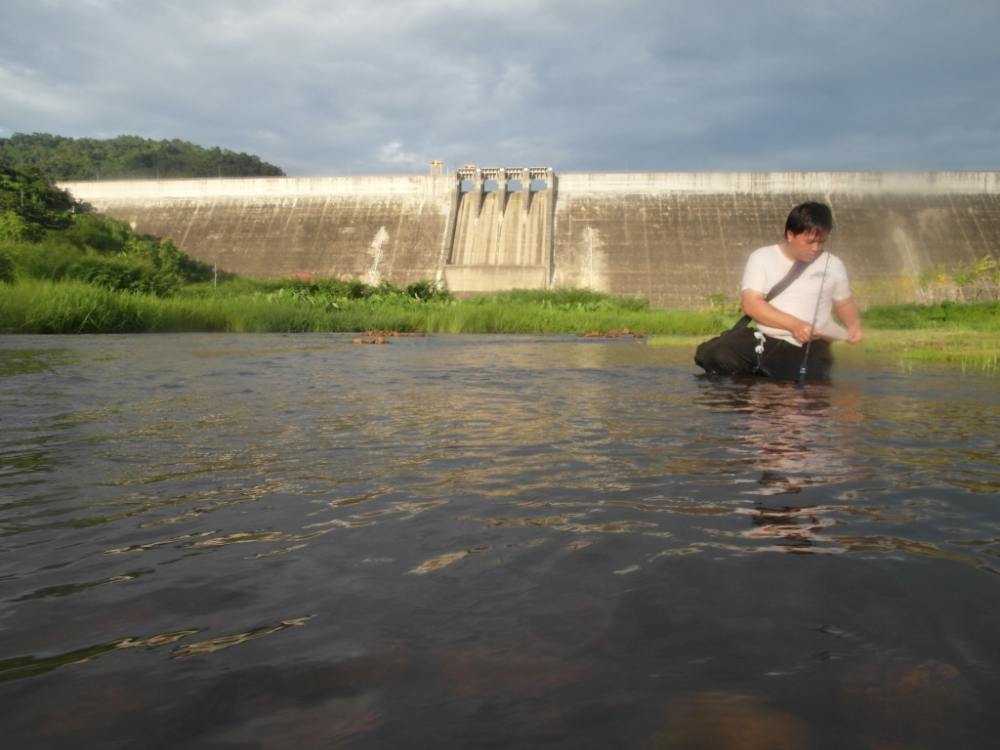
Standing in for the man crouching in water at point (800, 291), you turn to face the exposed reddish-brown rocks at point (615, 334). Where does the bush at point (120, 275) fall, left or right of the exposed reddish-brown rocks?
left

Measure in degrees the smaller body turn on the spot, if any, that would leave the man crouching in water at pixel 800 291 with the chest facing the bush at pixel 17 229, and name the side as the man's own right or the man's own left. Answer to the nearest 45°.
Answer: approximately 180°

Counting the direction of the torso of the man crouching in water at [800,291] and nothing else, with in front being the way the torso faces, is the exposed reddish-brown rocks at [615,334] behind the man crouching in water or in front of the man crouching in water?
behind

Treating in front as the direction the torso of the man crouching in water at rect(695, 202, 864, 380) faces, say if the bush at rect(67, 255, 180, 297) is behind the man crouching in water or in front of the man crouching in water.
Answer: behind

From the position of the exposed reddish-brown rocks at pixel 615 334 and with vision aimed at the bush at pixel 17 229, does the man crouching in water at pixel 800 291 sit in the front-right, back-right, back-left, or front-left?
back-left

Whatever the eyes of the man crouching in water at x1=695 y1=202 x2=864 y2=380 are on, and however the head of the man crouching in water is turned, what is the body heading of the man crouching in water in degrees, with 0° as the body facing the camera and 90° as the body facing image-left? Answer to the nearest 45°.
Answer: approximately 315°

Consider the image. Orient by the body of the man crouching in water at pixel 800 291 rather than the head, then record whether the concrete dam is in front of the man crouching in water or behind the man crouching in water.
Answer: behind
